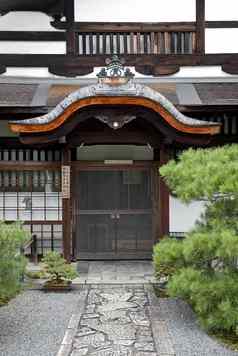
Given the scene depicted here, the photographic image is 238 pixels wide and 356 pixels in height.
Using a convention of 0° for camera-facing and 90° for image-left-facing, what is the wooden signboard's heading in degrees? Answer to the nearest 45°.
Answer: approximately 0°

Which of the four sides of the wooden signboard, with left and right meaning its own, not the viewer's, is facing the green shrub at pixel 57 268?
front

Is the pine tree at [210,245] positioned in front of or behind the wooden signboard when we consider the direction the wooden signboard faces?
in front
